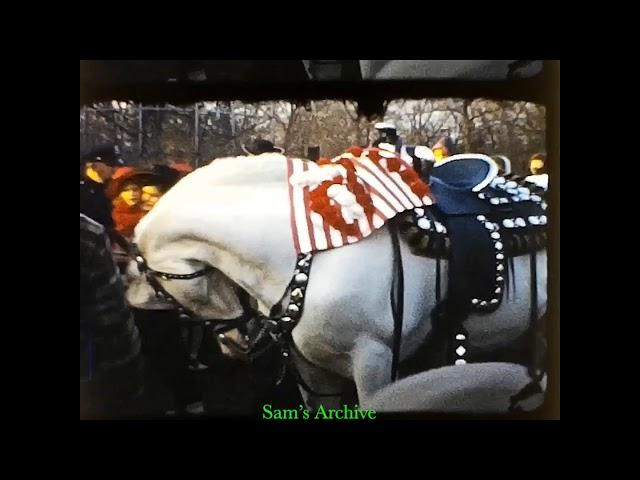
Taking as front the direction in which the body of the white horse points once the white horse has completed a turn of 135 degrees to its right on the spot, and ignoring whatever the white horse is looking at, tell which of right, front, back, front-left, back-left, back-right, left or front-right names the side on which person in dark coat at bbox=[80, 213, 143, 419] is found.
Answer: back-left

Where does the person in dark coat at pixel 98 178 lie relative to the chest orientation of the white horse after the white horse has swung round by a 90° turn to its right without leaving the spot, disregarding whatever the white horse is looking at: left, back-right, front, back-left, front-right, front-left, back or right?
left

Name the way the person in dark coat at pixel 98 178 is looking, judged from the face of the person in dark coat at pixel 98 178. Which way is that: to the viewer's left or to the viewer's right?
to the viewer's right

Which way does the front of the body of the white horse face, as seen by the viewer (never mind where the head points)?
to the viewer's left
